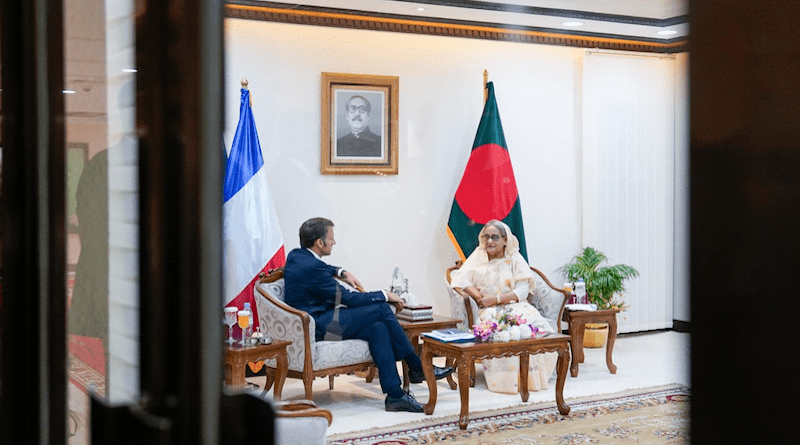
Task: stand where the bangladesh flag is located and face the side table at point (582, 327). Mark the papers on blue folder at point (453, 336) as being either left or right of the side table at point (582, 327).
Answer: right

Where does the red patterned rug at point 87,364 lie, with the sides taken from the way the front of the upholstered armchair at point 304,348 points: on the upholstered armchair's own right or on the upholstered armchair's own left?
on the upholstered armchair's own right

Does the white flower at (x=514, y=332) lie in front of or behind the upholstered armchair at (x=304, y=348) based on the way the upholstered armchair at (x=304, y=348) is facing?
in front

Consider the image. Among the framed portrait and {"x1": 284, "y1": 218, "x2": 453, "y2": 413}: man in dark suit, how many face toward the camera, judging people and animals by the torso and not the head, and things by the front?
1

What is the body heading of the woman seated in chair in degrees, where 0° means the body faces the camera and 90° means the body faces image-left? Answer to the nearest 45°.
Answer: approximately 0°

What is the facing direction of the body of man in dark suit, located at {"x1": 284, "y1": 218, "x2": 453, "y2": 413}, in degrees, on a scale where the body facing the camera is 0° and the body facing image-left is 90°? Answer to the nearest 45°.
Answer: approximately 270°

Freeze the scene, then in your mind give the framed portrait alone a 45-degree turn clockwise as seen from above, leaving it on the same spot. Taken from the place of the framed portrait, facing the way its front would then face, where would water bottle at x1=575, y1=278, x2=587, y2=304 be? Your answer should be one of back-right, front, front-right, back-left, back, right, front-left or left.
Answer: back-left

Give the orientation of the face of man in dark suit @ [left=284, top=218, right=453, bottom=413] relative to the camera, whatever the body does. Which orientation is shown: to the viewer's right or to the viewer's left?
to the viewer's right

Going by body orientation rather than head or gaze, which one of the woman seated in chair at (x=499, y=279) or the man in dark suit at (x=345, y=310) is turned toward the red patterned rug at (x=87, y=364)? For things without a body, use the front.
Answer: the woman seated in chair

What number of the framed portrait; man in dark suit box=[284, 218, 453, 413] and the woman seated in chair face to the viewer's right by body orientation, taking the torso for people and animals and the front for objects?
1

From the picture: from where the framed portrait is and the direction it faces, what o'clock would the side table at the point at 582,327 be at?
The side table is roughly at 10 o'clock from the framed portrait.

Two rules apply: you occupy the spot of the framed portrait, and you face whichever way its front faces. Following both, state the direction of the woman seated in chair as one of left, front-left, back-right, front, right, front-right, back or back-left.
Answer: front-left
